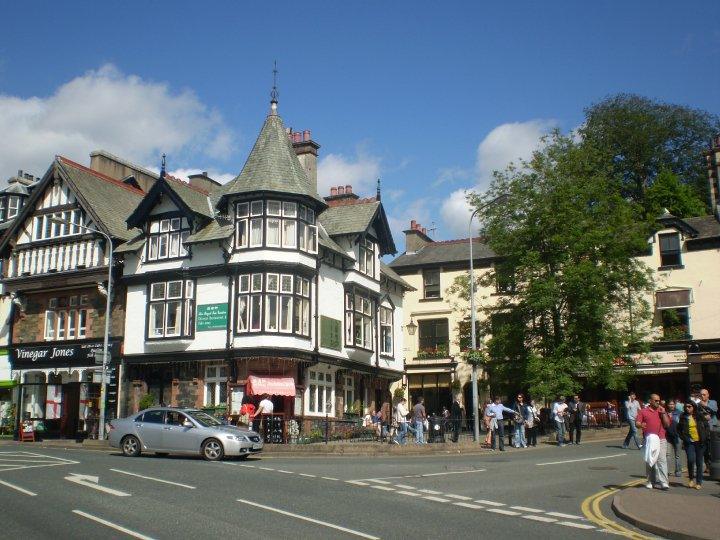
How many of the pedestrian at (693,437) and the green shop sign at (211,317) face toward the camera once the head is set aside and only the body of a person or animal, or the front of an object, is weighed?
2

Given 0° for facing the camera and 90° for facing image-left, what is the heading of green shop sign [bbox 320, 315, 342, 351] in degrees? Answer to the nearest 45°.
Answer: approximately 315°

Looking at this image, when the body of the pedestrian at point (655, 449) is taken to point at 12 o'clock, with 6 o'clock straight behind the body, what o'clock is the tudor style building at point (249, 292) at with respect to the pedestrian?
The tudor style building is roughly at 4 o'clock from the pedestrian.

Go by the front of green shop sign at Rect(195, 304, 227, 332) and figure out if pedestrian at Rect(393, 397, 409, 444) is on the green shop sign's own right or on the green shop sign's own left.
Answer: on the green shop sign's own left

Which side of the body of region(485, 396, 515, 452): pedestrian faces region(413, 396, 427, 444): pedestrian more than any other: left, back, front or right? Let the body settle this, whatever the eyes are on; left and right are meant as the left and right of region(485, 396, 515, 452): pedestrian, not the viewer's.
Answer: right

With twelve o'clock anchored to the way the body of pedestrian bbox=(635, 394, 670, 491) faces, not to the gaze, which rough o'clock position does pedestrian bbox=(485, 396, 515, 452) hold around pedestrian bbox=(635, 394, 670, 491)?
pedestrian bbox=(485, 396, 515, 452) is roughly at 5 o'clock from pedestrian bbox=(635, 394, 670, 491).
